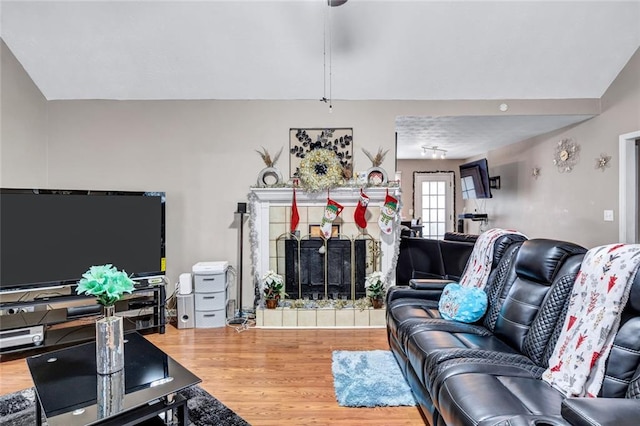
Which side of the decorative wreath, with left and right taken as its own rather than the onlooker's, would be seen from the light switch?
left

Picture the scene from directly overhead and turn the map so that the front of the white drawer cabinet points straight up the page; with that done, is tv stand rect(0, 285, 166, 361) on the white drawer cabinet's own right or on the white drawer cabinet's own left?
on the white drawer cabinet's own right

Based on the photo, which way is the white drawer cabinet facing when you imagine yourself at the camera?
facing the viewer

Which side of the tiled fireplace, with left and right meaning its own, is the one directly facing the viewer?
front

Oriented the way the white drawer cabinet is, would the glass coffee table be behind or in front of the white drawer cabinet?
in front

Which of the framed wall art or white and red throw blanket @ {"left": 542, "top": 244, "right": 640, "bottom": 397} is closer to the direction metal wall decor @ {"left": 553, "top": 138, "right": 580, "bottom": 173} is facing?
the framed wall art

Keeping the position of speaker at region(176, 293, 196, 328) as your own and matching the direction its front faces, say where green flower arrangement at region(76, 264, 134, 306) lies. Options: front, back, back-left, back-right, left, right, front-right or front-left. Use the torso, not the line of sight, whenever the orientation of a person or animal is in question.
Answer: front

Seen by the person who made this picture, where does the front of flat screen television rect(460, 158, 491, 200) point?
facing the viewer and to the left of the viewer

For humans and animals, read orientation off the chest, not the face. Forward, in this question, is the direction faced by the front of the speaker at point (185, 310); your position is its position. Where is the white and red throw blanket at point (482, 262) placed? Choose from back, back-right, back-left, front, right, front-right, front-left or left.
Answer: front-left

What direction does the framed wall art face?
toward the camera

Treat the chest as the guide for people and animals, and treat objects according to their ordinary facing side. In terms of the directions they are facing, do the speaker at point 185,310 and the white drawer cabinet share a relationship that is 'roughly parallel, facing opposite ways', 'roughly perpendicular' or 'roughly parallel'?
roughly parallel

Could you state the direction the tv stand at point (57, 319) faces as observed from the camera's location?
facing the viewer and to the right of the viewer

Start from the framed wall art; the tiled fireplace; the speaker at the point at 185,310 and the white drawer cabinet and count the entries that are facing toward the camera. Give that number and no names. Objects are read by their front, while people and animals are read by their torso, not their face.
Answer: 4

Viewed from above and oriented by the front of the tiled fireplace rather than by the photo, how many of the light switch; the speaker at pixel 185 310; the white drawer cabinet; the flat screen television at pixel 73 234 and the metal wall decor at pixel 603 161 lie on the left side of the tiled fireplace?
2

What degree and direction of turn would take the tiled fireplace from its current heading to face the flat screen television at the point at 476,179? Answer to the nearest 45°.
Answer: approximately 135° to its left

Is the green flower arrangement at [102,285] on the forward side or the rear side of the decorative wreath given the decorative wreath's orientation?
on the forward side
